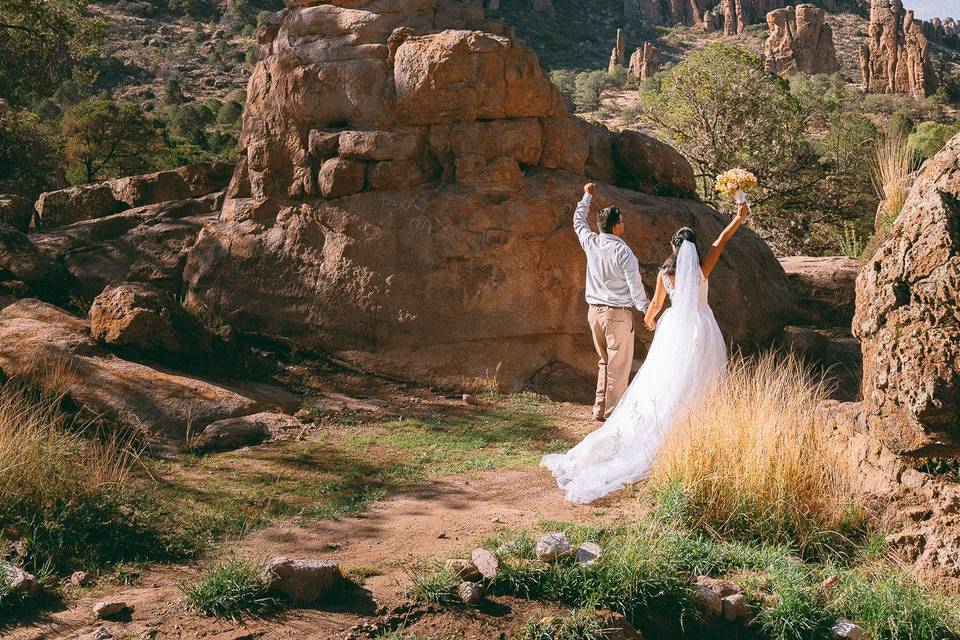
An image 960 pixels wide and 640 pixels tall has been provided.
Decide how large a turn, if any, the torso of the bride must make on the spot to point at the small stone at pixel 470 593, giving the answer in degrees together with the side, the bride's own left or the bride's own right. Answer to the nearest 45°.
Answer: approximately 180°

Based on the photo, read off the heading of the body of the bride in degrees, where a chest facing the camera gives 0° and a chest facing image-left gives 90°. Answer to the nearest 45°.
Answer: approximately 180°

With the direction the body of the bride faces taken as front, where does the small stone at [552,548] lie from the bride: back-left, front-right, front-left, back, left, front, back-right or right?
back

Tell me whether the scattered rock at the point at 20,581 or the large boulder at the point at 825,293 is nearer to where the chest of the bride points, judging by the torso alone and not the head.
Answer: the large boulder

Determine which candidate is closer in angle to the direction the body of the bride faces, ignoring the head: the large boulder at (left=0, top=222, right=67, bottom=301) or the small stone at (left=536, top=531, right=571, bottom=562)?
the large boulder

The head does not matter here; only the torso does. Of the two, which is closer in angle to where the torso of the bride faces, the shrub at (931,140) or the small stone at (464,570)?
the shrub

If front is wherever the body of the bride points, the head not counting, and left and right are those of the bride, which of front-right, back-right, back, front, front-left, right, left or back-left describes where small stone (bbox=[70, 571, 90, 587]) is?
back-left

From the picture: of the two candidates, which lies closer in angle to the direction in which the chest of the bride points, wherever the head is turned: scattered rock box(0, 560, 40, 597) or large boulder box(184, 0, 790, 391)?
the large boulder

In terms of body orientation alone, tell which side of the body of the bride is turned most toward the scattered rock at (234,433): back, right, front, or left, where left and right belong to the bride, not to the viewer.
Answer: left
